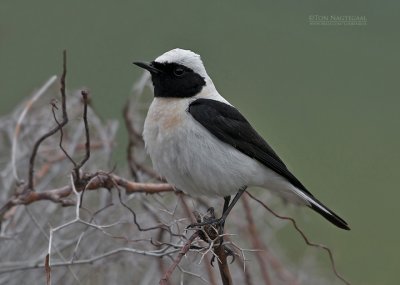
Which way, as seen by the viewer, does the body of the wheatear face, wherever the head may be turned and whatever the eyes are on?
to the viewer's left

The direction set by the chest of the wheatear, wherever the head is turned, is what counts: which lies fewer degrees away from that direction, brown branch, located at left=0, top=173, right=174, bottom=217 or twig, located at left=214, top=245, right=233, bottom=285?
the brown branch
